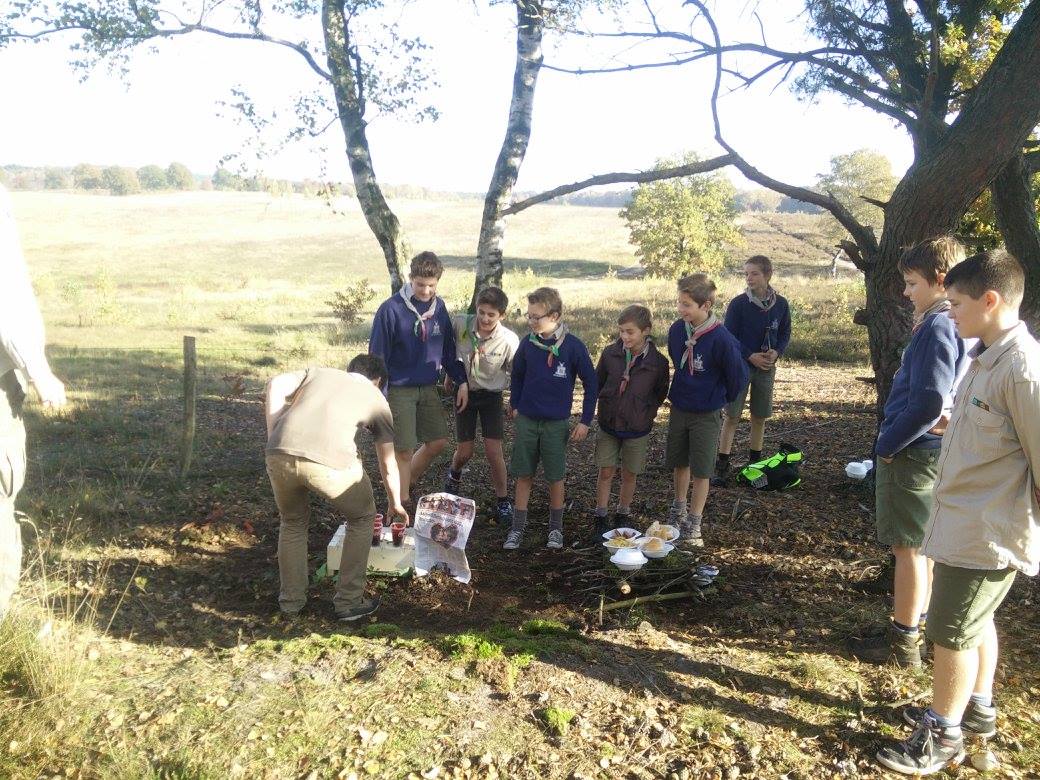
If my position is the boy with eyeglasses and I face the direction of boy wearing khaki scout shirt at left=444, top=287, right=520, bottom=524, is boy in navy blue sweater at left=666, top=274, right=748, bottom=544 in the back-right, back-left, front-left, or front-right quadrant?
back-right

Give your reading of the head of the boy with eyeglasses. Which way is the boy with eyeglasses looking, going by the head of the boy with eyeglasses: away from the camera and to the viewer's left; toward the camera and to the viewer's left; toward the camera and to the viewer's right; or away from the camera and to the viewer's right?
toward the camera and to the viewer's left

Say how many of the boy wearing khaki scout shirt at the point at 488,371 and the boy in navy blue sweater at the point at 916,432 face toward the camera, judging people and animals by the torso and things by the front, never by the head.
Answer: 1

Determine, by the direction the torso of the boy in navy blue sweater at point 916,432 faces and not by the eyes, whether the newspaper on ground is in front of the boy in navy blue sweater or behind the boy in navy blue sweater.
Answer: in front

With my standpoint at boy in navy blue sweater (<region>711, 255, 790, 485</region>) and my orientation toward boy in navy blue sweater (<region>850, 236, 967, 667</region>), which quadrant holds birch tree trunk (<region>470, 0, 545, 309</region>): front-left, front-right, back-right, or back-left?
back-right

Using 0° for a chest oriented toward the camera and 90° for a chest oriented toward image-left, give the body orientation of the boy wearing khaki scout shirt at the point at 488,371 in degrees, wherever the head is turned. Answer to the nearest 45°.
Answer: approximately 0°

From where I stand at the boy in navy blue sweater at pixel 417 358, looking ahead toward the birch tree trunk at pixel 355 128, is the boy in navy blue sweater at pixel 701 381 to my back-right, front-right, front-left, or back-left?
back-right

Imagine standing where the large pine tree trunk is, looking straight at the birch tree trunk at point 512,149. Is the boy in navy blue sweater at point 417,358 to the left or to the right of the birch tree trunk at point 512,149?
left

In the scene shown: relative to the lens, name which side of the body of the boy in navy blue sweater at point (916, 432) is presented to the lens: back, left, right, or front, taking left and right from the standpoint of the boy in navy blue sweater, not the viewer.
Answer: left

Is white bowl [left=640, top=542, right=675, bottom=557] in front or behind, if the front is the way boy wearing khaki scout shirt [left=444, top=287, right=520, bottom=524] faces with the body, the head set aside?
in front
